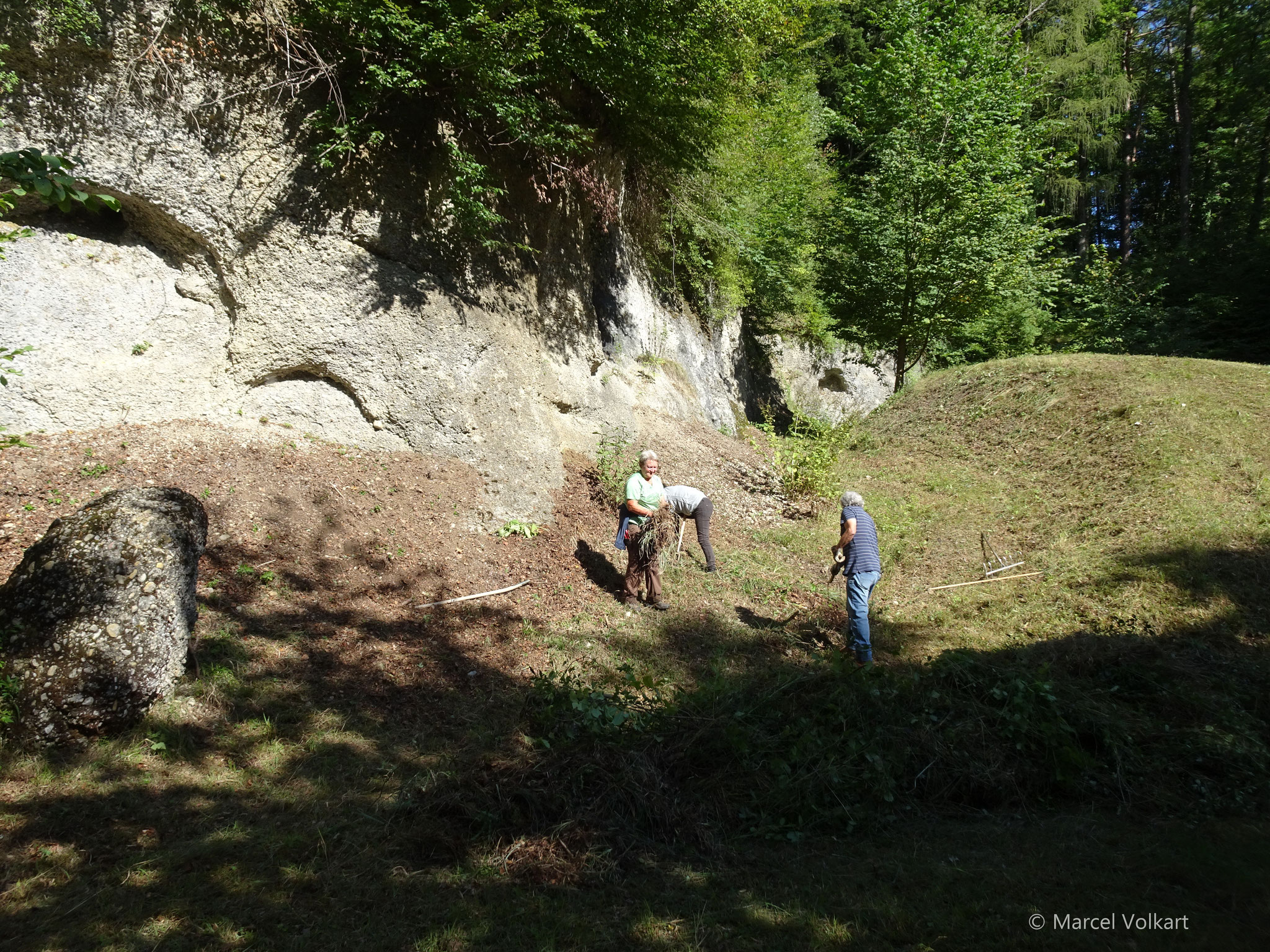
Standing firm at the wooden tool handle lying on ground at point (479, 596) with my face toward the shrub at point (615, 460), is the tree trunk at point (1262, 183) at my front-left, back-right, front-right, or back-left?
front-right

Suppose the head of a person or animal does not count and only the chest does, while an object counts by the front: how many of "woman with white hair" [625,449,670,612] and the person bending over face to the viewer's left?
1

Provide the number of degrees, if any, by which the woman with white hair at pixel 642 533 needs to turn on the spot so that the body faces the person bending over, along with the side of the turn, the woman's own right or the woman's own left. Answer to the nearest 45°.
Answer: approximately 90° to the woman's own left

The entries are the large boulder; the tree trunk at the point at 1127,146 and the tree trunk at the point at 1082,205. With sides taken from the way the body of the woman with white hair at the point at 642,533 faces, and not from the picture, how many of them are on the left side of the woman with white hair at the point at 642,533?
2

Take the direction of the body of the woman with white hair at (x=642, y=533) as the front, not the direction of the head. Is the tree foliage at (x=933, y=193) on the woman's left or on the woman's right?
on the woman's left

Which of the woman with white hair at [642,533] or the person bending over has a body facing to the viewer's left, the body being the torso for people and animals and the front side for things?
the person bending over

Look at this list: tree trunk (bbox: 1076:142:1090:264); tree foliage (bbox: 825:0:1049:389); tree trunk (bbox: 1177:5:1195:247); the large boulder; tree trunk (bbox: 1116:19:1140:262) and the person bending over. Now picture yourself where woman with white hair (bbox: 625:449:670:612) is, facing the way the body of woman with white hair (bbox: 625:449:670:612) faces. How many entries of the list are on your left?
5

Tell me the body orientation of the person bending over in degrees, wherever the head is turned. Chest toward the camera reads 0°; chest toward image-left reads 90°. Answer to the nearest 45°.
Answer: approximately 90°

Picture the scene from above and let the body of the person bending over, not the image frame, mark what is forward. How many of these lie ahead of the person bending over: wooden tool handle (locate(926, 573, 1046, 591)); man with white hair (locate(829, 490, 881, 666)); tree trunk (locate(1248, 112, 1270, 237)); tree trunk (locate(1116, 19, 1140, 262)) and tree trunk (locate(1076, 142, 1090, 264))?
0

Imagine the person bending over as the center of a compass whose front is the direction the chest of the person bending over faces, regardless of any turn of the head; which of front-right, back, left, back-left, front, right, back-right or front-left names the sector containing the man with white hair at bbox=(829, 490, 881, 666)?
back-left

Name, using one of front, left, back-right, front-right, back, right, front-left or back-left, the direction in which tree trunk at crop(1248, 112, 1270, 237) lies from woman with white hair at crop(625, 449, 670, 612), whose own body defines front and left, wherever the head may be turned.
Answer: left

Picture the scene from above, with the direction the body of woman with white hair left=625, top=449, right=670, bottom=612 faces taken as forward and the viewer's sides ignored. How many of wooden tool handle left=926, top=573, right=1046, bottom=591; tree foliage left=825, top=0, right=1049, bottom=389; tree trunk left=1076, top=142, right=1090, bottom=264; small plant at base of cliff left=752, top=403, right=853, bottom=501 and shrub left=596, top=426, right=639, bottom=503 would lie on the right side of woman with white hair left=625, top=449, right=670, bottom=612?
0

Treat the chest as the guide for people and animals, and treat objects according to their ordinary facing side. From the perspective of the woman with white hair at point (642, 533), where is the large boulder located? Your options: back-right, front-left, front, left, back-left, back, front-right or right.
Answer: right

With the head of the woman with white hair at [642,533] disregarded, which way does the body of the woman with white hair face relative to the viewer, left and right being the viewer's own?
facing the viewer and to the right of the viewer

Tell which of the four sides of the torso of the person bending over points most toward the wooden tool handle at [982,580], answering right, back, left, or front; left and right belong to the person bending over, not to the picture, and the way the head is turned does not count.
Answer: back

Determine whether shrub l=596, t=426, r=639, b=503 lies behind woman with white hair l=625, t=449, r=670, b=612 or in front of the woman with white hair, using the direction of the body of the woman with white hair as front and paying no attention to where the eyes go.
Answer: behind
